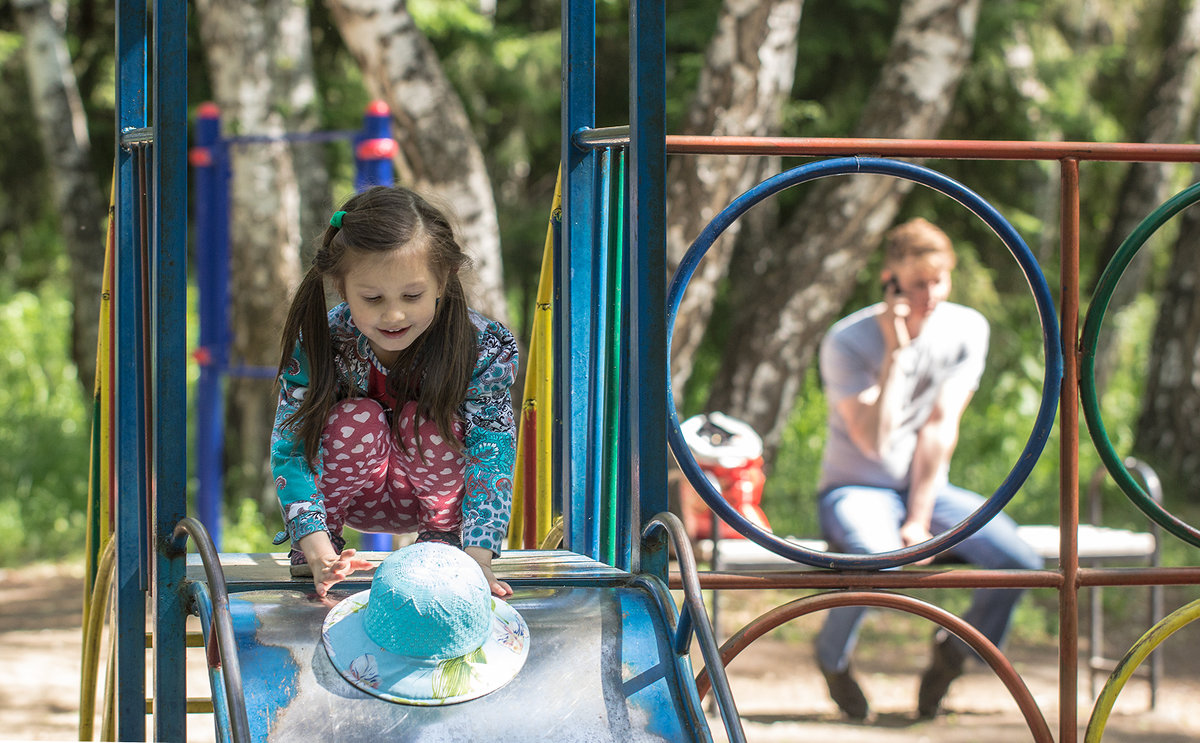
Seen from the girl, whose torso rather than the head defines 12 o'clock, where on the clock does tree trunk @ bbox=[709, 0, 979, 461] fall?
The tree trunk is roughly at 7 o'clock from the girl.

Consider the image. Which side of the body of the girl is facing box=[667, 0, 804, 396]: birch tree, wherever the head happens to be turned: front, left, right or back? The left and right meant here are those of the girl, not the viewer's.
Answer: back

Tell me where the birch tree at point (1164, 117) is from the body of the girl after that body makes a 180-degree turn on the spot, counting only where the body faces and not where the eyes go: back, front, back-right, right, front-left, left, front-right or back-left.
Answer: front-right

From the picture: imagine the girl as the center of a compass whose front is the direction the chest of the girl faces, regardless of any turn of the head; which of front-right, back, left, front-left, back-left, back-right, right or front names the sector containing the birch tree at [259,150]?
back

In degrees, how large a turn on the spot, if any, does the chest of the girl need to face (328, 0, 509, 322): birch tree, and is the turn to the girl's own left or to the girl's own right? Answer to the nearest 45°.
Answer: approximately 180°

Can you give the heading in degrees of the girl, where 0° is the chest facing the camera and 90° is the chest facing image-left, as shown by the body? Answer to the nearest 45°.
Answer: approximately 0°

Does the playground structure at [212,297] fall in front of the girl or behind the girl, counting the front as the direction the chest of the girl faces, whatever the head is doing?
behind
